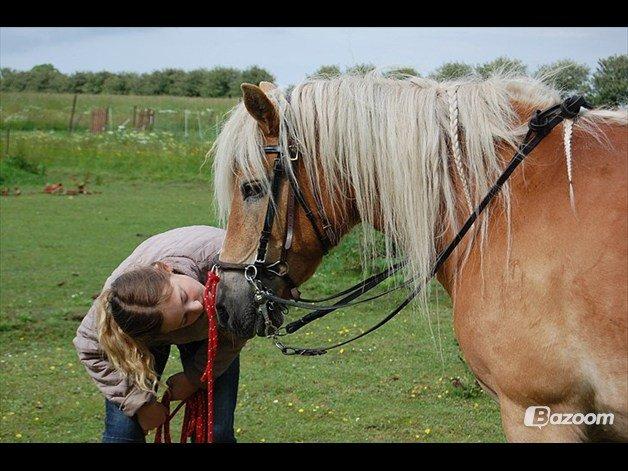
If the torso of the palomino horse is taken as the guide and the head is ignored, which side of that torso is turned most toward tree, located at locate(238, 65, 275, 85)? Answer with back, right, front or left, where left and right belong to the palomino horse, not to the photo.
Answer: right

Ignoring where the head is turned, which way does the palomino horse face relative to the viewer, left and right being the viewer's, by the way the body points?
facing to the left of the viewer

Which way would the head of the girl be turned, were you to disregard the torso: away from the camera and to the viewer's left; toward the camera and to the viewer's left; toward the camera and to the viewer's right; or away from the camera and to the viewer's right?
toward the camera and to the viewer's right

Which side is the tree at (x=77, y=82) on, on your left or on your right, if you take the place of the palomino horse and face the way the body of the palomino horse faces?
on your right

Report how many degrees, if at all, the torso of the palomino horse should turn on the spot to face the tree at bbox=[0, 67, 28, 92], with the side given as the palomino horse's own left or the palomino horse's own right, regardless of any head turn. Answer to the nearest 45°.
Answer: approximately 45° to the palomino horse's own right

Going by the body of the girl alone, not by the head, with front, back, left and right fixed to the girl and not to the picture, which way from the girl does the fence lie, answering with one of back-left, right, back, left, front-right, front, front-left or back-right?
back

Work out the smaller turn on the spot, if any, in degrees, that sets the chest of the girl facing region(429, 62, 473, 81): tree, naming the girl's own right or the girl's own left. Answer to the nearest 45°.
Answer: approximately 90° to the girl's own left

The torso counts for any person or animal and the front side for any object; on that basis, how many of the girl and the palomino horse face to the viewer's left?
1

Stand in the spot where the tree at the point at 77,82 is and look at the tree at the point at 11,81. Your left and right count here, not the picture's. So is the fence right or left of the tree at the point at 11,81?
left
